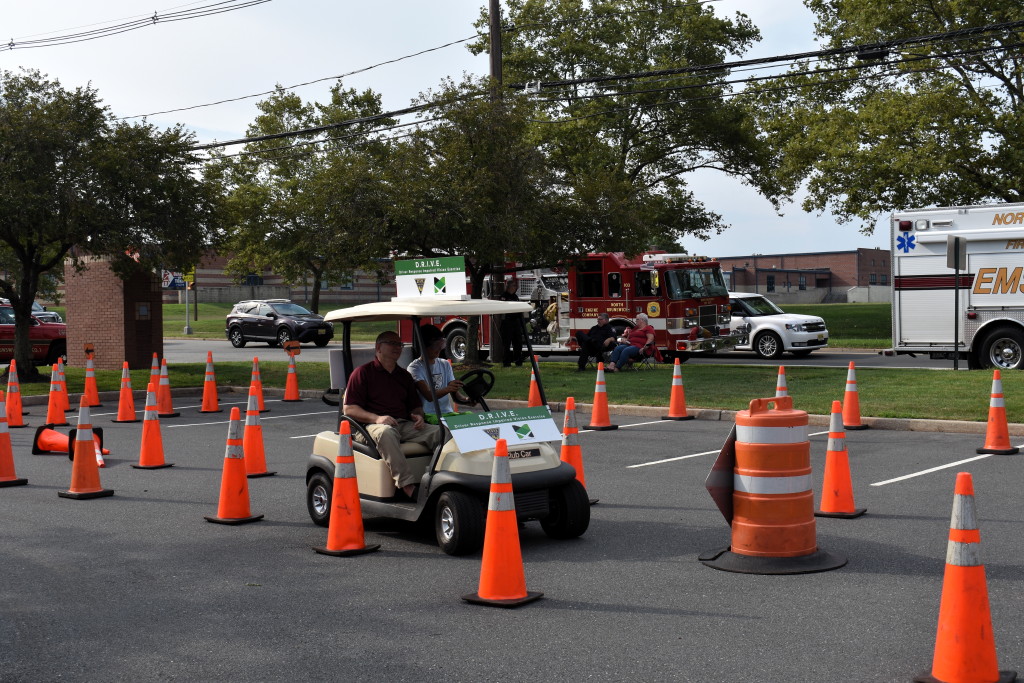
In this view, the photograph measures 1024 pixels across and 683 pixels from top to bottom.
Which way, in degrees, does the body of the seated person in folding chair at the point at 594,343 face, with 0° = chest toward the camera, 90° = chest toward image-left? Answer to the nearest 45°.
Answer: approximately 45°

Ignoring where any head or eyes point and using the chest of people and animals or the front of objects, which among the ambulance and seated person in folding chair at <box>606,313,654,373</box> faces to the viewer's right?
the ambulance

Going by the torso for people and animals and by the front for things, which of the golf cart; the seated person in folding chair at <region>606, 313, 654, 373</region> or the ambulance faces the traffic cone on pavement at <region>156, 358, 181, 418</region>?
the seated person in folding chair

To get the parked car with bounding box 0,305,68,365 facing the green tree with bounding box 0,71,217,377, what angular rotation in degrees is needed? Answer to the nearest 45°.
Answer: approximately 90° to its right

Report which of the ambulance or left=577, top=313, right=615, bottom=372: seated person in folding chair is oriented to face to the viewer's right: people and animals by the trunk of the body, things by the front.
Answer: the ambulance

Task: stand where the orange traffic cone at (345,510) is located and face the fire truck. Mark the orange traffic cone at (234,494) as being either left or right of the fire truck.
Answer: left

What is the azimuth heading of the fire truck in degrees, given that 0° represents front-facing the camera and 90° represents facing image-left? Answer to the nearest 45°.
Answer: approximately 315°

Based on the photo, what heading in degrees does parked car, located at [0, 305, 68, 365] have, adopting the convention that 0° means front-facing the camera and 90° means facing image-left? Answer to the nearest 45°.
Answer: approximately 270°

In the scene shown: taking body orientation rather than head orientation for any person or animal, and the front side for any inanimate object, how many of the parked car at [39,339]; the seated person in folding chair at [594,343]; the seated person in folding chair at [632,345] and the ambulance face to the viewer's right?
2

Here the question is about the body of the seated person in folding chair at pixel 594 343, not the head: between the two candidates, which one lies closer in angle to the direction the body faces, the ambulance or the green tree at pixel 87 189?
the green tree

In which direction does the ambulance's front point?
to the viewer's right

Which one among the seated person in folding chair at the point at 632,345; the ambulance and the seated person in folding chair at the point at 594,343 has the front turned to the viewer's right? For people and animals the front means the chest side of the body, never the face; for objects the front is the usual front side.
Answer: the ambulance
